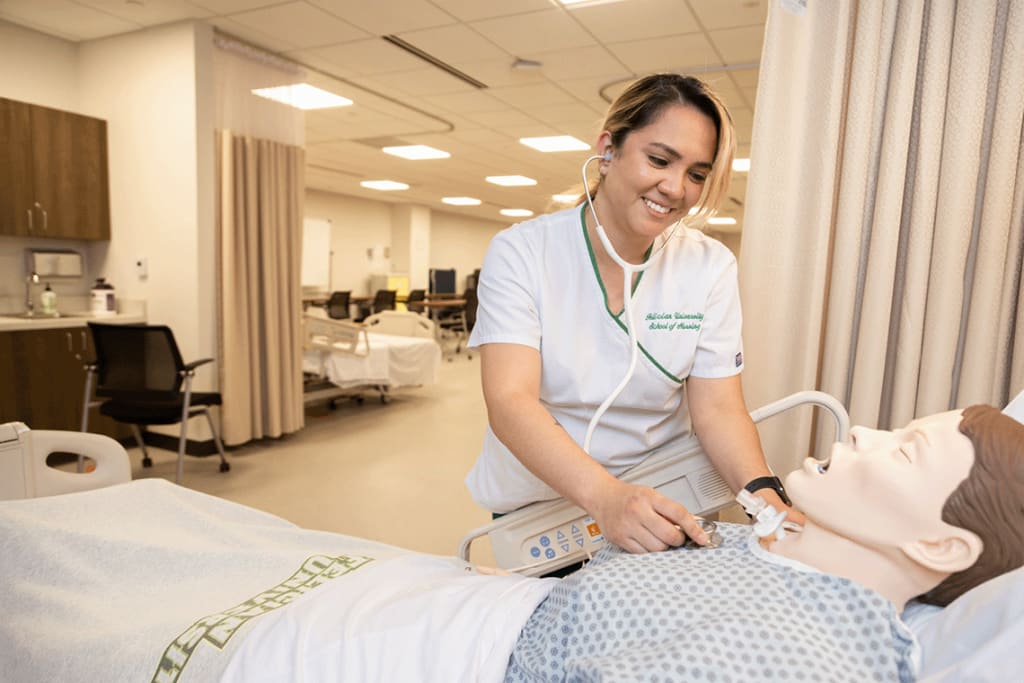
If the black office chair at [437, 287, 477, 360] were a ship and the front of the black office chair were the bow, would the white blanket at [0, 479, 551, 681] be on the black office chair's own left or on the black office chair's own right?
on the black office chair's own left

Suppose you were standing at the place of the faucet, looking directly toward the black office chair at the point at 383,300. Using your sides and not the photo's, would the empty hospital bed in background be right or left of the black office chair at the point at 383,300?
right

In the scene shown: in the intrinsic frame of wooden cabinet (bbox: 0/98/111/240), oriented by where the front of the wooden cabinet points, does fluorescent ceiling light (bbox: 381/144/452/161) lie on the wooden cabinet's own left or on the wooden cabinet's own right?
on the wooden cabinet's own left

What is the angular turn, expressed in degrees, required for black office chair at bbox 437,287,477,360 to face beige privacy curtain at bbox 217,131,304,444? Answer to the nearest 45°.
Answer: approximately 90° to its left

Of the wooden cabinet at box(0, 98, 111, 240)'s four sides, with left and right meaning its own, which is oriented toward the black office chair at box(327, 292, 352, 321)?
left

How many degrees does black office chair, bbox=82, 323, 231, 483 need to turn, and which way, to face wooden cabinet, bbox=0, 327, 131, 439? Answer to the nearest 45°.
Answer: approximately 90° to its left

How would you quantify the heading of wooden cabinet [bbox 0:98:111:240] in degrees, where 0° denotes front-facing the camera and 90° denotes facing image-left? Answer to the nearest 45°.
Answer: approximately 315°
